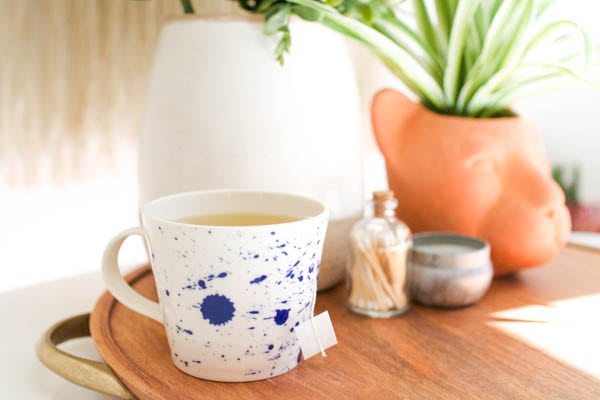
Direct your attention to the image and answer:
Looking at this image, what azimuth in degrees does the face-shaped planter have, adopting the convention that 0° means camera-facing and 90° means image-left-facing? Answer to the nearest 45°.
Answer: approximately 315°

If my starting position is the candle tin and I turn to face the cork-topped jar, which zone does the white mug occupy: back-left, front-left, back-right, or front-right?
front-left
